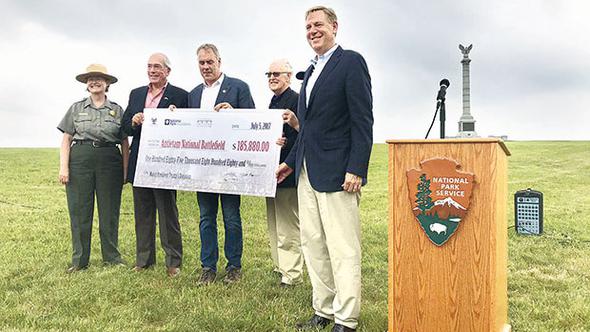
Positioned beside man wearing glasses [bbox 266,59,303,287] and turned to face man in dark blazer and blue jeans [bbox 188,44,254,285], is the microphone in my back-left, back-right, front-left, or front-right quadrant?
back-left

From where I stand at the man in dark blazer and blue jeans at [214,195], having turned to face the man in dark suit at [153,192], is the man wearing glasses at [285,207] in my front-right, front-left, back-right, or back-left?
back-right

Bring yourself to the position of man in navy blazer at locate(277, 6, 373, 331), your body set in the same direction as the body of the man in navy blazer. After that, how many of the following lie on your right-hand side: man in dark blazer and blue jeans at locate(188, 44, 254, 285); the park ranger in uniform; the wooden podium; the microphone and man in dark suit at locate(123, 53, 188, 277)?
3

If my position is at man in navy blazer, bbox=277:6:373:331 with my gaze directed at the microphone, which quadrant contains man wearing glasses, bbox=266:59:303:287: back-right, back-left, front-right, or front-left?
back-left

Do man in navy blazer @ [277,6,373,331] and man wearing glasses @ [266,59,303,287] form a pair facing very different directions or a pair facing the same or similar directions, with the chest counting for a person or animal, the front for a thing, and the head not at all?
same or similar directions

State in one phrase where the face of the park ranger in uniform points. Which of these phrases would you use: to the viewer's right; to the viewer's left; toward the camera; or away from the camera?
toward the camera

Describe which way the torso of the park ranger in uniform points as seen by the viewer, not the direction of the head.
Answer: toward the camera

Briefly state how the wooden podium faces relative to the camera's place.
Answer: facing the viewer

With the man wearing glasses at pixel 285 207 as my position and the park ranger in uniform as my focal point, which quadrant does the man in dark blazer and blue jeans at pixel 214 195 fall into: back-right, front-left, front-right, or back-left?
front-left

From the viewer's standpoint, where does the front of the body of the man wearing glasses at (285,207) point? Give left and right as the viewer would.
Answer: facing the viewer and to the left of the viewer

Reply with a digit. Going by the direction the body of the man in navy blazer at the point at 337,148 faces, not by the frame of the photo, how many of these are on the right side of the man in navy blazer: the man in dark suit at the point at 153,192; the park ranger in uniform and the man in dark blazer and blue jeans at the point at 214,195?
3

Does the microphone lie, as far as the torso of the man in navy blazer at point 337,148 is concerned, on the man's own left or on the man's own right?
on the man's own left

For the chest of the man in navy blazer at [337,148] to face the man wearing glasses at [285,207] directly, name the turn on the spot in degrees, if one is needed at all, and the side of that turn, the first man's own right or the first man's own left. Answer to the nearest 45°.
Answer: approximately 135° to the first man's own right

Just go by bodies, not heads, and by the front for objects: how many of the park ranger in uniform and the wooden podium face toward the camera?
2
